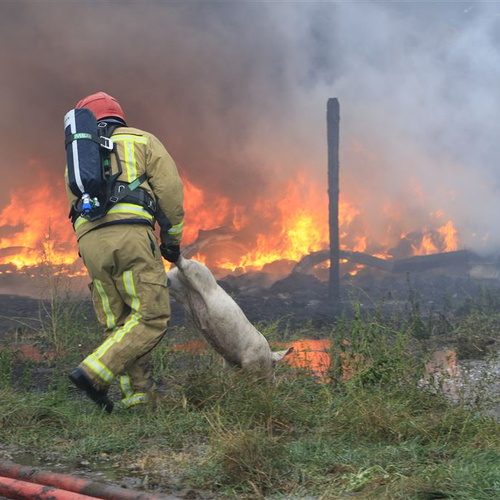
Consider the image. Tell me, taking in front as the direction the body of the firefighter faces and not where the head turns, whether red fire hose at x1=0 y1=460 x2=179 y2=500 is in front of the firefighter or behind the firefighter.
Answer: behind

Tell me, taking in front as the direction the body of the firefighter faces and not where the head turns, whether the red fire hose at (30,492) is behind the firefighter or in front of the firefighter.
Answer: behind

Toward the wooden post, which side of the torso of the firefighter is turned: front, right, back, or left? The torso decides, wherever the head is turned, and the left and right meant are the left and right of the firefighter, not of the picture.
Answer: front

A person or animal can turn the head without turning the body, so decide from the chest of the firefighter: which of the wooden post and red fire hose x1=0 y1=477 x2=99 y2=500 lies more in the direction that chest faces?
the wooden post

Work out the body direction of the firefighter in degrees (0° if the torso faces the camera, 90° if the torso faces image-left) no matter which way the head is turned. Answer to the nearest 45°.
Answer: approximately 225°

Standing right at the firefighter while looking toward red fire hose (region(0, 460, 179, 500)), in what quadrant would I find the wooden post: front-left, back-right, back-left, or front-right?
back-left
